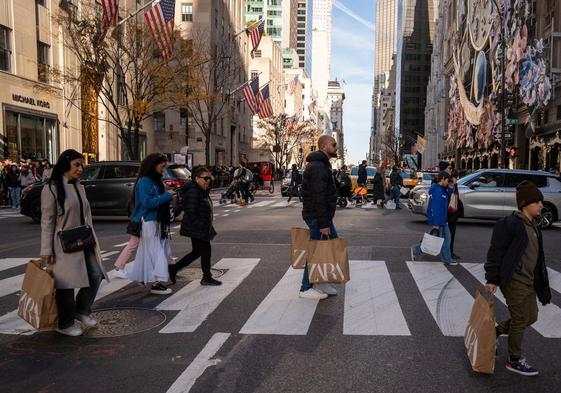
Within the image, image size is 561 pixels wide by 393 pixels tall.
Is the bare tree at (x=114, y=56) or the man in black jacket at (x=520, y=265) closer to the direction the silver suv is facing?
the bare tree

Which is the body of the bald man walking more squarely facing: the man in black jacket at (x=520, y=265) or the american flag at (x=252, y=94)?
the man in black jacket

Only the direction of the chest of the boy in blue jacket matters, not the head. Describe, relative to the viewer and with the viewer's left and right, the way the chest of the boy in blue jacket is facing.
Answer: facing to the right of the viewer

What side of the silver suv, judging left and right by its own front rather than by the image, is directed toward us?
left
